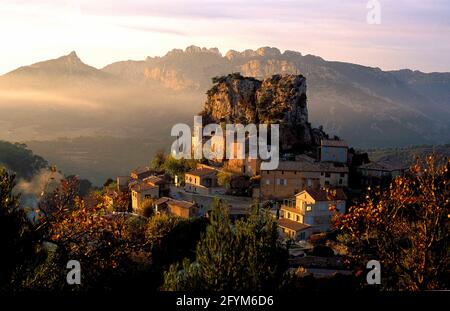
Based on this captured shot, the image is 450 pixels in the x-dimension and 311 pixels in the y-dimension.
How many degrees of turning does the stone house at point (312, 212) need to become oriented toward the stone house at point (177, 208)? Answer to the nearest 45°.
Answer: approximately 45° to its right

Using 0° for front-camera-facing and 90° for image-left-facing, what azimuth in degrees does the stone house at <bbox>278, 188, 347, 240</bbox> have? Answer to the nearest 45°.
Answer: approximately 45°
